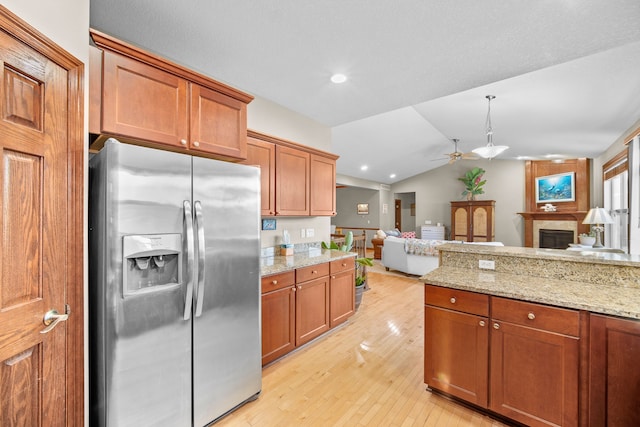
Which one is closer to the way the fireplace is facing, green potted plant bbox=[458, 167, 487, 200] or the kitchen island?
the kitchen island

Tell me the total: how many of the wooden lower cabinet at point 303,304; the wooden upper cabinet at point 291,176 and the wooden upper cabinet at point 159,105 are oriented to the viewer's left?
0

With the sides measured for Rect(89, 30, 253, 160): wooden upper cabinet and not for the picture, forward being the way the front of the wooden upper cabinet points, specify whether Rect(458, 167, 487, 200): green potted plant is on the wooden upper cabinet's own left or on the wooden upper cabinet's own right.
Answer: on the wooden upper cabinet's own left

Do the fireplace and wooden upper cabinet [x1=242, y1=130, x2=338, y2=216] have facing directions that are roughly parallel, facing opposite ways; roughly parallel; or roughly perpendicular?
roughly perpendicular

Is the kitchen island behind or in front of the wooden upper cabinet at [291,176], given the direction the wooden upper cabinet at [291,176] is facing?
in front

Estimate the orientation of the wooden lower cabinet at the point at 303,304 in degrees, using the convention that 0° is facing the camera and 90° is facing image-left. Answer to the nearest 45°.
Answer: approximately 315°

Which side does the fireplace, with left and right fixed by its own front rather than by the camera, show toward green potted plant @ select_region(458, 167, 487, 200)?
right

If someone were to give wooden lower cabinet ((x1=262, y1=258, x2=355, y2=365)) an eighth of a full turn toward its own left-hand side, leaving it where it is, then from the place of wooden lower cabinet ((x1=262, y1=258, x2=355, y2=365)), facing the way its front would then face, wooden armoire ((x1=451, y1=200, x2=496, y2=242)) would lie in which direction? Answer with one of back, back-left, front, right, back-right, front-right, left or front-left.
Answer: front-left

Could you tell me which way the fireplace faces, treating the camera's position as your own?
facing the viewer

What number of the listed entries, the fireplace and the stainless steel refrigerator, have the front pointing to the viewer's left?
0

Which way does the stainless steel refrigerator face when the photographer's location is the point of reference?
facing the viewer and to the right of the viewer
